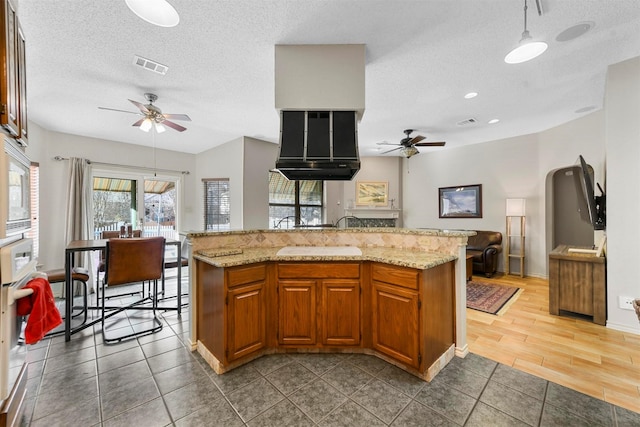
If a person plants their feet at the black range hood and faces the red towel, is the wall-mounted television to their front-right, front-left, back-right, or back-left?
back-left

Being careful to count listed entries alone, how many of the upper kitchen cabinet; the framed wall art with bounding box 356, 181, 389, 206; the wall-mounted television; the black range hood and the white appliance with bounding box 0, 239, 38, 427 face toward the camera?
2

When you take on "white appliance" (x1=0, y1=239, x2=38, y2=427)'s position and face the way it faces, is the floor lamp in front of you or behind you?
in front

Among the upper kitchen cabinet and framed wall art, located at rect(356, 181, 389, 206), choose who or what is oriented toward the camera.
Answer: the framed wall art

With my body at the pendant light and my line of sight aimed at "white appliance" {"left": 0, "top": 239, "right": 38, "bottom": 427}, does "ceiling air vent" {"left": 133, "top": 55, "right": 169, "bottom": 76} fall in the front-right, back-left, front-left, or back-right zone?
front-right

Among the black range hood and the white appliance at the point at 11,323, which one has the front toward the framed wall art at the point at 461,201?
the white appliance

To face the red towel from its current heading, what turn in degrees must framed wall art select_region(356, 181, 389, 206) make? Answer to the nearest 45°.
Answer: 0° — it already faces it

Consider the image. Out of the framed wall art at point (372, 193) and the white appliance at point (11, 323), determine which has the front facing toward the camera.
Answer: the framed wall art

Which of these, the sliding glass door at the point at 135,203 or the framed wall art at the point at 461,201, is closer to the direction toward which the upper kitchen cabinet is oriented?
the framed wall art

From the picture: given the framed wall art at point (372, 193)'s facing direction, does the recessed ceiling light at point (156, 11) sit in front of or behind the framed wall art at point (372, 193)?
in front

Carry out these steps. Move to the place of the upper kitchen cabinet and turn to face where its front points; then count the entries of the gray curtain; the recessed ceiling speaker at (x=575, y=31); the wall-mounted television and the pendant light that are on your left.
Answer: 1

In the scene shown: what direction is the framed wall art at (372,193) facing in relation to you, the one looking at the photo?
facing the viewer
